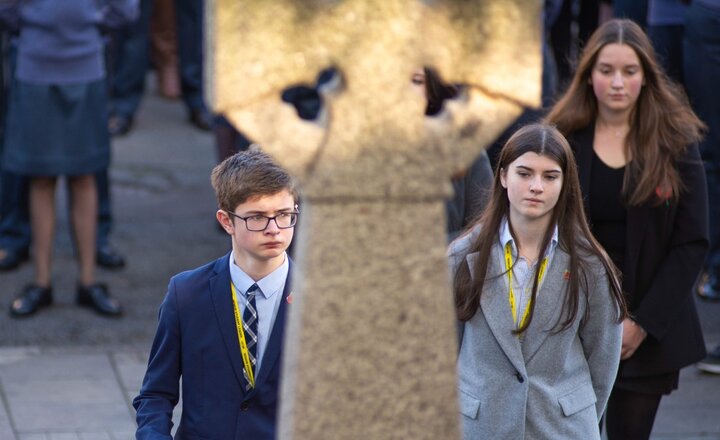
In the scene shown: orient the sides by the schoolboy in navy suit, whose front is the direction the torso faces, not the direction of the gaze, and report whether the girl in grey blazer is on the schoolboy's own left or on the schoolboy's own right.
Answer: on the schoolboy's own left

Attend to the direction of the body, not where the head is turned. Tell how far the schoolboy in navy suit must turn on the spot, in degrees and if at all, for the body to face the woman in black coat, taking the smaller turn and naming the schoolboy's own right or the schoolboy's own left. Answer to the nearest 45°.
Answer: approximately 90° to the schoolboy's own left

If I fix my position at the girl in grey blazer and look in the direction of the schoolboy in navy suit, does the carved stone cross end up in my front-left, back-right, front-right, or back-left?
front-left

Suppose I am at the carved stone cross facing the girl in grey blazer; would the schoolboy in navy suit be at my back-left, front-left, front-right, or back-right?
front-left

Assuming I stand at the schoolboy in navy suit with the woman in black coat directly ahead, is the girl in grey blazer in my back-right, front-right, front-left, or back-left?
front-right

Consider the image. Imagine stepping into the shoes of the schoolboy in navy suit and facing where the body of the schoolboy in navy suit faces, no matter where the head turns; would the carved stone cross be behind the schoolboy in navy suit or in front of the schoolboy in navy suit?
in front

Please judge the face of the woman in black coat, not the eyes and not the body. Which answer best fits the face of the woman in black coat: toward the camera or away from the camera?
toward the camera

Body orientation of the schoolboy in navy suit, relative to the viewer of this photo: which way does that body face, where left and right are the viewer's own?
facing the viewer and to the right of the viewer
